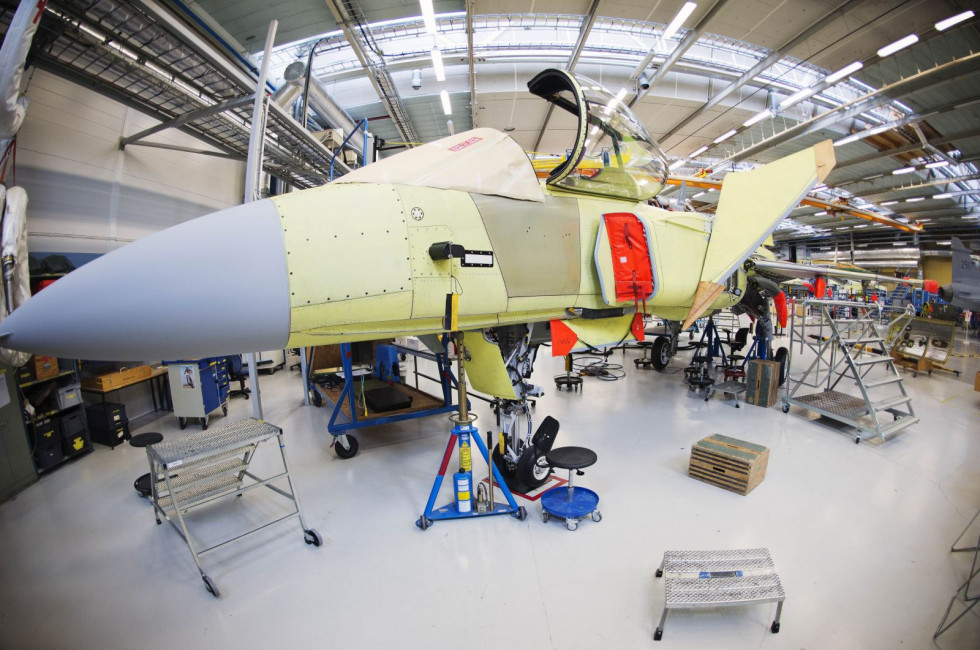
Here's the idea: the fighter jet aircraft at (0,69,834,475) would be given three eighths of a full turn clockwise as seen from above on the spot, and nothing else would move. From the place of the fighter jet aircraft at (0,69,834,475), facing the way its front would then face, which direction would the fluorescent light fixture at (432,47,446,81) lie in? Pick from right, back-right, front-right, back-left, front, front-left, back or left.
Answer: front

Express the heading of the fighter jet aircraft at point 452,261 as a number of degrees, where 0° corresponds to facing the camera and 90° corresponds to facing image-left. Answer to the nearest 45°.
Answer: approximately 45°

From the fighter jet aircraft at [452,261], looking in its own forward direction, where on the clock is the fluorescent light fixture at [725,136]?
The fluorescent light fixture is roughly at 6 o'clock from the fighter jet aircraft.

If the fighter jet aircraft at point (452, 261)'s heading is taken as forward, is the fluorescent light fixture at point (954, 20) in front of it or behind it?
behind

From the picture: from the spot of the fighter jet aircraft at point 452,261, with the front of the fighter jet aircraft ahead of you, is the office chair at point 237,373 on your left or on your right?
on your right
